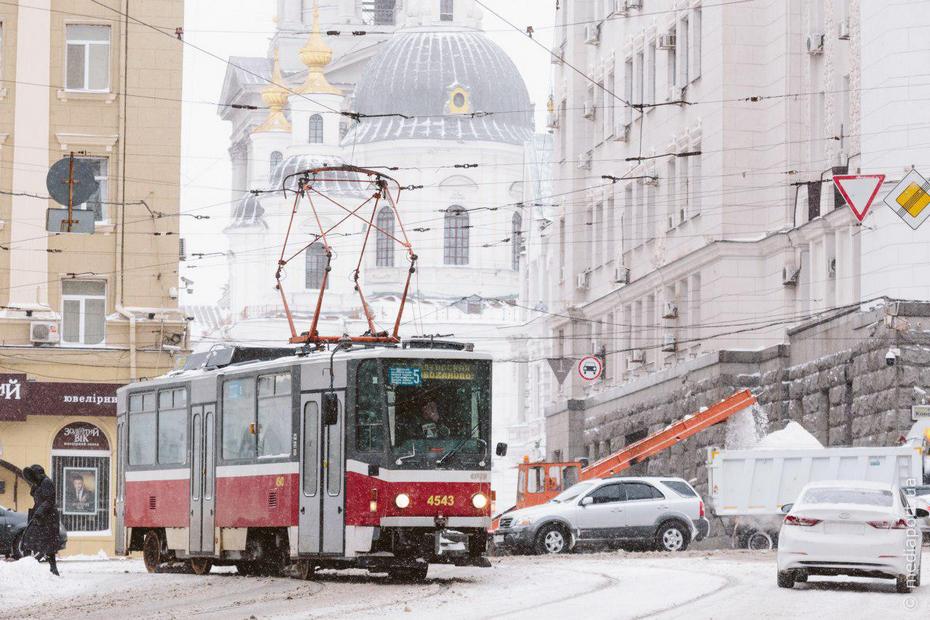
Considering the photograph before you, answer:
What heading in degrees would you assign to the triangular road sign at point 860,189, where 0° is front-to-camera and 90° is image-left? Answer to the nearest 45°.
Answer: approximately 0°

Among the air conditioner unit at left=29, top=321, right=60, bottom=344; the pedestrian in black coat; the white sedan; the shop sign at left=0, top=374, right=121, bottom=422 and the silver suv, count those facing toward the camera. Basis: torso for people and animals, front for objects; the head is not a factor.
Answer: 2

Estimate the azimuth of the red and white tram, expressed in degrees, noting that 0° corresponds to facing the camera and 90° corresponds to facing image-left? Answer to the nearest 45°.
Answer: approximately 315°

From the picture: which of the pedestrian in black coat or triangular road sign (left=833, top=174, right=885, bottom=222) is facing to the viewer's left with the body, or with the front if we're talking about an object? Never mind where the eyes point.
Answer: the pedestrian in black coat

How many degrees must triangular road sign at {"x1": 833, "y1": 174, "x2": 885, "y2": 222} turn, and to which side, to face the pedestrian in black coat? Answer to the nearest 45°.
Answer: approximately 45° to its right

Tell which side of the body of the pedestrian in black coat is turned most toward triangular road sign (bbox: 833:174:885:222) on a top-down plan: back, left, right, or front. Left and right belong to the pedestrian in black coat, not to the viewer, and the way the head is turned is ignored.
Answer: back

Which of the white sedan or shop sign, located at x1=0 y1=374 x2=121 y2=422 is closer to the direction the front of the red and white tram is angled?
the white sedan

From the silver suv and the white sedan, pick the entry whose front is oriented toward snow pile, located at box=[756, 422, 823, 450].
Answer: the white sedan

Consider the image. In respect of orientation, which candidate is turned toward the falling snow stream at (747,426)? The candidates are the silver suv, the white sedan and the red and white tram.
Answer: the white sedan

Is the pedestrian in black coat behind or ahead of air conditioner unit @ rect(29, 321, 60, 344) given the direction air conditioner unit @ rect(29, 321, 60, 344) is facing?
ahead

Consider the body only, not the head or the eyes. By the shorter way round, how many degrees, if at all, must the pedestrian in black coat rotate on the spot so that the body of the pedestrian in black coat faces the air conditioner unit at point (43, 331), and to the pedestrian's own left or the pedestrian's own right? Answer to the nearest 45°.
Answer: approximately 90° to the pedestrian's own right

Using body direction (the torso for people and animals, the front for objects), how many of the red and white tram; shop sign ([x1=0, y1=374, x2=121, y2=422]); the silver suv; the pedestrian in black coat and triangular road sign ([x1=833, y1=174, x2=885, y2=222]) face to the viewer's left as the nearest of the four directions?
2

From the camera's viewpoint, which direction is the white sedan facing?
away from the camera

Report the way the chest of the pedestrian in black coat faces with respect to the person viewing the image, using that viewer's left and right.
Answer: facing to the left of the viewer
